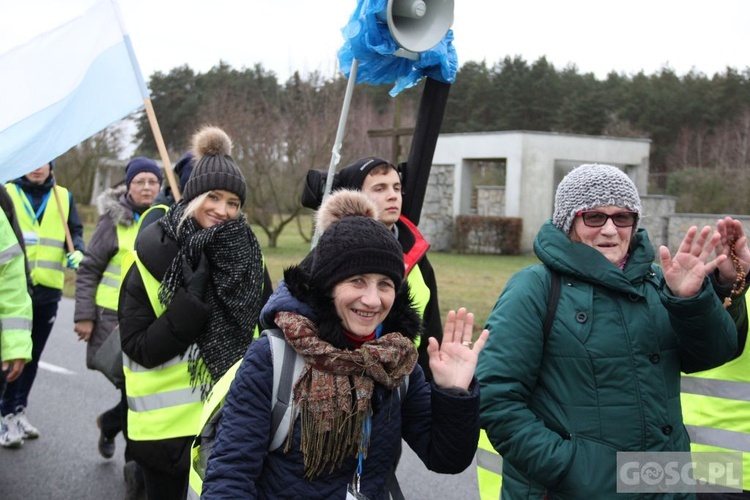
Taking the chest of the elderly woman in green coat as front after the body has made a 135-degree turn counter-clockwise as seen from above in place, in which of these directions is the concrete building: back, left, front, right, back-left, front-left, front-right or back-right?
front

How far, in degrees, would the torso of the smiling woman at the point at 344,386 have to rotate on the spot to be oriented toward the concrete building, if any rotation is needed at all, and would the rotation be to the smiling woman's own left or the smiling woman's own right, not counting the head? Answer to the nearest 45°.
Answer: approximately 135° to the smiling woman's own left

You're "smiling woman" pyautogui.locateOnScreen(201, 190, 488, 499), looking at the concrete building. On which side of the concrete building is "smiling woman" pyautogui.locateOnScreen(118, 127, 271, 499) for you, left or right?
left

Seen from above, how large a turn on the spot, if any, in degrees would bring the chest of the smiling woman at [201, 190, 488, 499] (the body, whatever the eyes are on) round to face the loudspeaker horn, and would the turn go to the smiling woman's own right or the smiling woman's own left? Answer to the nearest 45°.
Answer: approximately 135° to the smiling woman's own left

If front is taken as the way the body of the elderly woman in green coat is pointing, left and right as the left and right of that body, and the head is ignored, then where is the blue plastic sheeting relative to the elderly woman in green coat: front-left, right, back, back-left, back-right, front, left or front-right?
back

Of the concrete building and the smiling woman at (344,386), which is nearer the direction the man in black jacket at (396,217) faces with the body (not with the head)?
the smiling woman

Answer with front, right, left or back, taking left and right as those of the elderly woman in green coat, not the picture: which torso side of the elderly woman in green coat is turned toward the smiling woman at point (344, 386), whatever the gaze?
right
